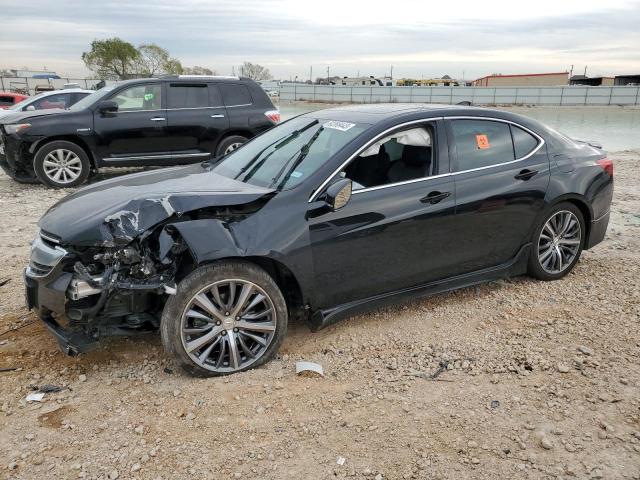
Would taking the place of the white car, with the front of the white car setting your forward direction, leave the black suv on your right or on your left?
on your left

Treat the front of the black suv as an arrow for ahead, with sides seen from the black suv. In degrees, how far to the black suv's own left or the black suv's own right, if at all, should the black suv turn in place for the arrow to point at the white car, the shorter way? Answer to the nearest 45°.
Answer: approximately 45° to the black suv's own right

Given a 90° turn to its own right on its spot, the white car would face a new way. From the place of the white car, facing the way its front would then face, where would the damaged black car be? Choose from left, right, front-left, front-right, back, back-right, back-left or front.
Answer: back

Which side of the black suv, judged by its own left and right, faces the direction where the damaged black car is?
left

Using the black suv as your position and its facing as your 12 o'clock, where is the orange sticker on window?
The orange sticker on window is roughly at 8 o'clock from the black suv.

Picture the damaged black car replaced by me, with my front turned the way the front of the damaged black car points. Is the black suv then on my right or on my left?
on my right

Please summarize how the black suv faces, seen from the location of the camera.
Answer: facing to the left of the viewer

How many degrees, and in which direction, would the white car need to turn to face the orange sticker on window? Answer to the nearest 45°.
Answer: approximately 90° to its left

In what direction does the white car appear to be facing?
to the viewer's left

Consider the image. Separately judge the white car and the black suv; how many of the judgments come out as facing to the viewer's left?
2
